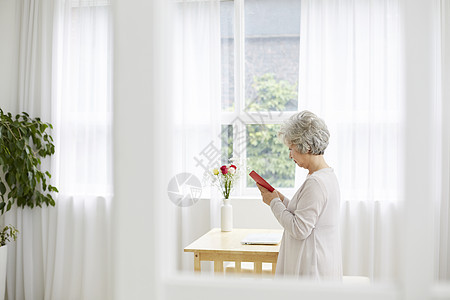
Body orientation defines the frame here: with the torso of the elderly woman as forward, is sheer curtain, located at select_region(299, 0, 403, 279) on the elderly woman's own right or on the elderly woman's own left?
on the elderly woman's own right

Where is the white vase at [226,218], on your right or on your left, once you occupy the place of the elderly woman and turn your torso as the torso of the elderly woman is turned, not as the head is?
on your right

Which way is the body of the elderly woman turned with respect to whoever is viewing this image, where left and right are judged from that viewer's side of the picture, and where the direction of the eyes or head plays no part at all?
facing to the left of the viewer

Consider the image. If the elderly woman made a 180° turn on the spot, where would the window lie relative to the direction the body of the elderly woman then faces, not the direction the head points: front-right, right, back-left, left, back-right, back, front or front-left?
left

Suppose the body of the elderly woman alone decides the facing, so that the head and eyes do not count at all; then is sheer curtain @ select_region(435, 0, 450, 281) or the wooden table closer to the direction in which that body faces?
the wooden table

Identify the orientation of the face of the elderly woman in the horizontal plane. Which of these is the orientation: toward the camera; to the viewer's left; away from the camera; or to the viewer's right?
to the viewer's left

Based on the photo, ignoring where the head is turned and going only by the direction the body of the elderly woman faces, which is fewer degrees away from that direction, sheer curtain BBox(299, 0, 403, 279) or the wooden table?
the wooden table

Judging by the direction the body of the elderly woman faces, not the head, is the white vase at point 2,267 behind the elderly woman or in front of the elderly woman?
in front

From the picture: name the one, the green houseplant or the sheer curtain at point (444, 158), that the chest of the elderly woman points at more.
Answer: the green houseplant

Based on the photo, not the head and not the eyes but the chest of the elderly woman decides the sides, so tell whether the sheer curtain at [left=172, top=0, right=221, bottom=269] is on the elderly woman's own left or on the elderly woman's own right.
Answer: on the elderly woman's own right

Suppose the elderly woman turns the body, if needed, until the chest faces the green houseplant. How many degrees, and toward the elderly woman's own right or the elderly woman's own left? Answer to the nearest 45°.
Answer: approximately 45° to the elderly woman's own right
